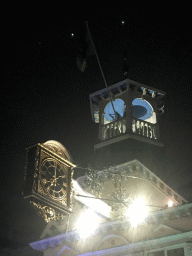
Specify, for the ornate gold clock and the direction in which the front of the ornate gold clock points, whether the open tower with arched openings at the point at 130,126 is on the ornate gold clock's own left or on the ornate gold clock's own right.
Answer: on the ornate gold clock's own left
